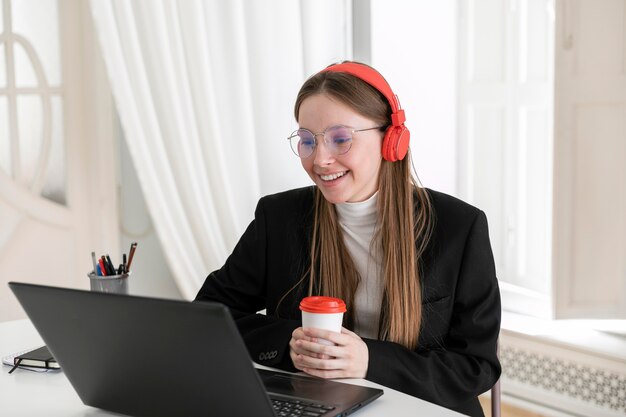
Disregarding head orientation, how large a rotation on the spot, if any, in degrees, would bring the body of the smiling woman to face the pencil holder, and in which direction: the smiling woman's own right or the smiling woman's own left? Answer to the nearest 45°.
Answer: approximately 45° to the smiling woman's own right

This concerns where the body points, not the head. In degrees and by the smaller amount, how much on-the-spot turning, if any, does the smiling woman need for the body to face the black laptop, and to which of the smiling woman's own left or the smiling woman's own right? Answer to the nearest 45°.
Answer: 0° — they already face it

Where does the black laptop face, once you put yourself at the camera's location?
facing away from the viewer and to the right of the viewer

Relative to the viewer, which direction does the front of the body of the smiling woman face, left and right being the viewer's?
facing the viewer and to the left of the viewer

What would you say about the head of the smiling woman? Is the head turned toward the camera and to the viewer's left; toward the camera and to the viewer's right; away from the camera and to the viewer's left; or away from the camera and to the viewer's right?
toward the camera and to the viewer's left

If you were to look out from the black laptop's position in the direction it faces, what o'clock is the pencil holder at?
The pencil holder is roughly at 10 o'clock from the black laptop.

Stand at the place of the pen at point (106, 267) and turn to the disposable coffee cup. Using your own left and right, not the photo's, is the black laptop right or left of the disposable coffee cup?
right

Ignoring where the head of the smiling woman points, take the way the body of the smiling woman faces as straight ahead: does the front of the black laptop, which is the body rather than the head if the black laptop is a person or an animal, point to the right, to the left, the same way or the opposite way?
the opposite way
